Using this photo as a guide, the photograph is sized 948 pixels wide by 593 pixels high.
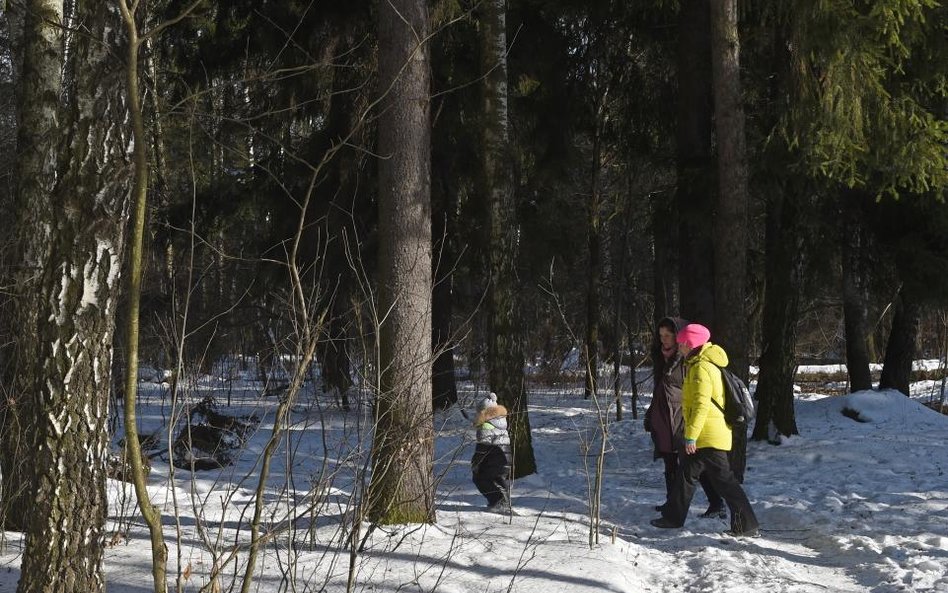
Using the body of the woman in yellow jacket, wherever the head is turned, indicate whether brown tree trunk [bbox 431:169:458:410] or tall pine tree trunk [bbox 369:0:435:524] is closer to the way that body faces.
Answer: the tall pine tree trunk

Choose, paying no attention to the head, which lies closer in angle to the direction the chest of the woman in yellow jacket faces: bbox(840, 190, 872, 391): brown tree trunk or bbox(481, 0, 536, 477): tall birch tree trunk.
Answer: the tall birch tree trunk

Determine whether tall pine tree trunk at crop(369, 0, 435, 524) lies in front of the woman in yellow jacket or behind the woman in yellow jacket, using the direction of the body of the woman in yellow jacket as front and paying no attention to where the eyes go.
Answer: in front

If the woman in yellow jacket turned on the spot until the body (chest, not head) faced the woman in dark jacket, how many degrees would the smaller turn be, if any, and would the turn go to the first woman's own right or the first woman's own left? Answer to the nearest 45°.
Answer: approximately 90° to the first woman's own right

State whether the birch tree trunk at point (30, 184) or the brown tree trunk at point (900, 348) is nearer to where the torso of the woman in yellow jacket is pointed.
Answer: the birch tree trunk

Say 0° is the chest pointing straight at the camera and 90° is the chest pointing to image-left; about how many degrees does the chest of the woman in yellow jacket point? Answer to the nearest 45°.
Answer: approximately 90°

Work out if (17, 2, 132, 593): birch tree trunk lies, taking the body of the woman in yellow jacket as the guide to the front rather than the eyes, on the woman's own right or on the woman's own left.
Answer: on the woman's own left

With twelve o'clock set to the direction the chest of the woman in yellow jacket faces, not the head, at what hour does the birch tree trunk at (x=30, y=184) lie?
The birch tree trunk is roughly at 11 o'clock from the woman in yellow jacket.

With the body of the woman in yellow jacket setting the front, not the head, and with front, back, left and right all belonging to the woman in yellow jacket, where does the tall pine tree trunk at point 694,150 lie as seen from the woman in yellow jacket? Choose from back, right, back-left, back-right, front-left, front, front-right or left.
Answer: right

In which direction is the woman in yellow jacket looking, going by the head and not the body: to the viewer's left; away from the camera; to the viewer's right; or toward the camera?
to the viewer's left

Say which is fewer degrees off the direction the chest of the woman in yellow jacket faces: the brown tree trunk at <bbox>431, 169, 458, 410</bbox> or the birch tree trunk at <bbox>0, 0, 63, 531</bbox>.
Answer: the birch tree trunk

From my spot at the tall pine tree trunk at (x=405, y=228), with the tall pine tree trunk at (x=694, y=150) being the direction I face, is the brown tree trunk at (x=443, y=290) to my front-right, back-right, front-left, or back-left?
front-left

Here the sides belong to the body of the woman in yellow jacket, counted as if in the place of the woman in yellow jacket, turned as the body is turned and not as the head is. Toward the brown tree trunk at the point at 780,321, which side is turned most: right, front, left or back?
right

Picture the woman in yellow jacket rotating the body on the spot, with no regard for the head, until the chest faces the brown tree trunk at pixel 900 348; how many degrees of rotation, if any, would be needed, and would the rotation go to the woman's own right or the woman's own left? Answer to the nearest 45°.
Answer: approximately 90° to the woman's own right

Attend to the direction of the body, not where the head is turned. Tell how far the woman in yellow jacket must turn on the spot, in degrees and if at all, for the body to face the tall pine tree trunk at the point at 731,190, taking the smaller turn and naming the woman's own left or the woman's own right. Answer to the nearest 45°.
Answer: approximately 90° to the woman's own right

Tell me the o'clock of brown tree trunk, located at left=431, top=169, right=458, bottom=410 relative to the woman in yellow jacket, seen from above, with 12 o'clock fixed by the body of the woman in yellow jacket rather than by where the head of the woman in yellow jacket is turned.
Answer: The brown tree trunk is roughly at 2 o'clock from the woman in yellow jacket.
